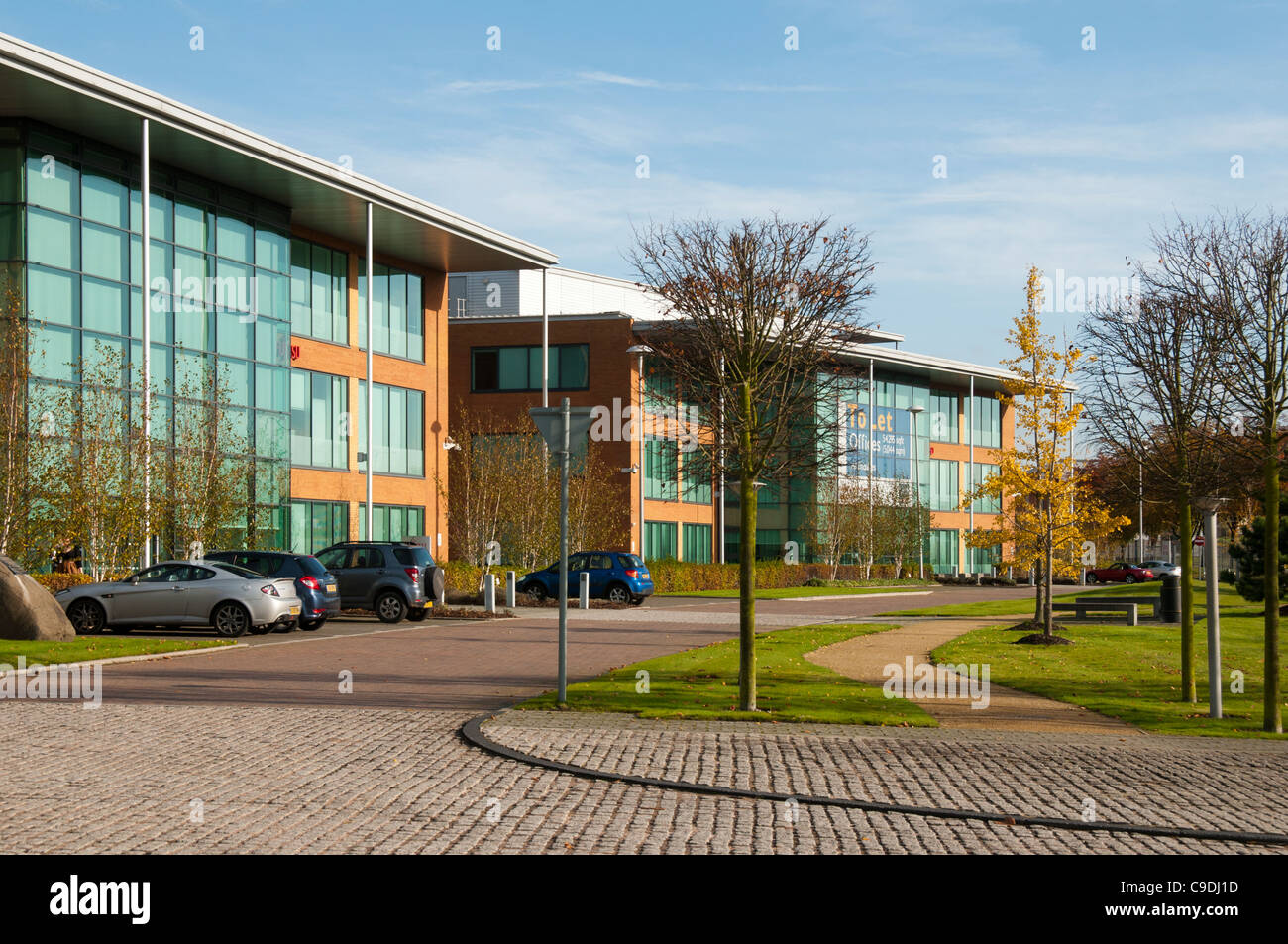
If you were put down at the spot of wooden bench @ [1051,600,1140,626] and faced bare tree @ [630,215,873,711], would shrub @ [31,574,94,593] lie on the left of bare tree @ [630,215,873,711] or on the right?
right

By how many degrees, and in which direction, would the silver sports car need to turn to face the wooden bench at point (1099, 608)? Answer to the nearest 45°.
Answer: approximately 180°

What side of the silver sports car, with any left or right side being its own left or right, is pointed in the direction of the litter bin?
back

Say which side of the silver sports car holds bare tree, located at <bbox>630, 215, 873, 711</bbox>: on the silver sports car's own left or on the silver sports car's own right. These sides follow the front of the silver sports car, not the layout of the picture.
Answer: on the silver sports car's own left

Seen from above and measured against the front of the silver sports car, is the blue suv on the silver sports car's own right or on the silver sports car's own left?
on the silver sports car's own right

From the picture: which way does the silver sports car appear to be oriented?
to the viewer's left

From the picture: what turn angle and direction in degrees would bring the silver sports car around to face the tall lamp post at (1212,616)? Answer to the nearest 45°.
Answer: approximately 135° to its left

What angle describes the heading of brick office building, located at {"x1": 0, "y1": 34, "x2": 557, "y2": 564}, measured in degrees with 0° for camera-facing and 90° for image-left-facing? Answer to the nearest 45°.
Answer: approximately 315°

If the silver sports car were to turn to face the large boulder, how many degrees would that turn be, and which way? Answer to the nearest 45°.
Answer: approximately 45° to its left

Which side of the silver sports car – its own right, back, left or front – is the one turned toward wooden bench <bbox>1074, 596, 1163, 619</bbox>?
back

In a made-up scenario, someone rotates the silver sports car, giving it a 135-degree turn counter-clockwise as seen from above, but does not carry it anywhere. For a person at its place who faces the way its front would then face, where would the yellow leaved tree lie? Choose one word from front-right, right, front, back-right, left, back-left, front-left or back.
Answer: front-left
